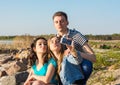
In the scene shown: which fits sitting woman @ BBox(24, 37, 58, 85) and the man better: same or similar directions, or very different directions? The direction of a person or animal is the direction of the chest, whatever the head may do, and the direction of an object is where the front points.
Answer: same or similar directions

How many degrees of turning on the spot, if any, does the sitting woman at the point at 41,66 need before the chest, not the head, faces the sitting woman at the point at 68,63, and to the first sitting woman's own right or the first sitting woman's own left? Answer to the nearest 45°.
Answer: approximately 90° to the first sitting woman's own left

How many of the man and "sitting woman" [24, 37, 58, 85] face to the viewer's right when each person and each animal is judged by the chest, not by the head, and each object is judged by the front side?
0

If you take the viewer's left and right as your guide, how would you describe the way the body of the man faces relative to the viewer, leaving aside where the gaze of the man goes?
facing the viewer and to the left of the viewer

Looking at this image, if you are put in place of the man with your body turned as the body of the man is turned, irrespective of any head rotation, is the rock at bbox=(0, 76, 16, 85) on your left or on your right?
on your right

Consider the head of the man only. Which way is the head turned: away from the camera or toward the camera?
toward the camera
